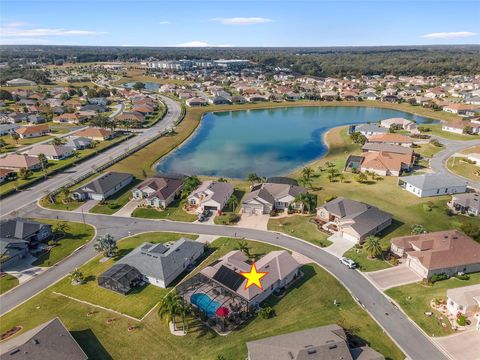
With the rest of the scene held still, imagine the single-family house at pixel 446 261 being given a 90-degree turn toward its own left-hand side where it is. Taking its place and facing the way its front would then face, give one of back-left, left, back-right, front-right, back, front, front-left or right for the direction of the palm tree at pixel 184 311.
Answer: right

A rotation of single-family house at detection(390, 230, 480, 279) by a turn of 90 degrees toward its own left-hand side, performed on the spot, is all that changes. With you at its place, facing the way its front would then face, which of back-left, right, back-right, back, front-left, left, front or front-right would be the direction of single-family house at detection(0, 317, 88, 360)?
right

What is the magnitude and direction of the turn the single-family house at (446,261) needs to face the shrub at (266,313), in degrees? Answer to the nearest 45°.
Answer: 0° — it already faces it

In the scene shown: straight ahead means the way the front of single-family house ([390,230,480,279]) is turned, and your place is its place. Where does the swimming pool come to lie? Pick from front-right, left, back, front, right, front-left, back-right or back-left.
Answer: front

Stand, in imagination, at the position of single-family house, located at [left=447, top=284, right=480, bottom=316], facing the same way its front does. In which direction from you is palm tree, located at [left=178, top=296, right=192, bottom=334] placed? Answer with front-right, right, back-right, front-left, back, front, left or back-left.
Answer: front

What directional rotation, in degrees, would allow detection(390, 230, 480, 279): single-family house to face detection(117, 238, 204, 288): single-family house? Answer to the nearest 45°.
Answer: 0° — it already faces it

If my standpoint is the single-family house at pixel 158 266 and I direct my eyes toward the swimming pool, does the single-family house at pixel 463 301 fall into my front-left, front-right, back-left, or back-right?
front-left

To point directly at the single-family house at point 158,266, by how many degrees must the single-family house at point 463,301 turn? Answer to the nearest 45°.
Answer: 0° — it already faces it

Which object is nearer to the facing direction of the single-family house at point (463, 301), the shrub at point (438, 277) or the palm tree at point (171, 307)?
the palm tree

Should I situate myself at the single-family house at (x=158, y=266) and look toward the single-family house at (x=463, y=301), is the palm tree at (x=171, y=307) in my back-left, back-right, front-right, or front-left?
front-right

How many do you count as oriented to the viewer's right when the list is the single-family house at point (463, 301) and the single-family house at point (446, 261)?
0

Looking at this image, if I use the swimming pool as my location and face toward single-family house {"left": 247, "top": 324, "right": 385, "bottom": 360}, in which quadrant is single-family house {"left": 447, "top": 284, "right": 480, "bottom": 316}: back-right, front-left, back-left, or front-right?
front-left

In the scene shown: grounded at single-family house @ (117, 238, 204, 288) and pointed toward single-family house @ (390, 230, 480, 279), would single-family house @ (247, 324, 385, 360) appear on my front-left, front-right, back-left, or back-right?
front-right

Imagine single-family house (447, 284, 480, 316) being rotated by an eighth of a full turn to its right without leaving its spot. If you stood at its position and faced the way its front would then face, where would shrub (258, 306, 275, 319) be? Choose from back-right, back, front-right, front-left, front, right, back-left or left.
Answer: front-left

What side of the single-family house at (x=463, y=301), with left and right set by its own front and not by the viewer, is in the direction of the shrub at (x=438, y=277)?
right

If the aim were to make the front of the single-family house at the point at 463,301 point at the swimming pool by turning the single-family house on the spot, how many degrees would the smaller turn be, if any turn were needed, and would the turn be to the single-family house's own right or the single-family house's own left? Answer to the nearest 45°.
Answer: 0° — it already faces it

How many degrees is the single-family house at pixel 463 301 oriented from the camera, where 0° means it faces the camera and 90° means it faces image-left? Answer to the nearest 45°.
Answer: approximately 45°
